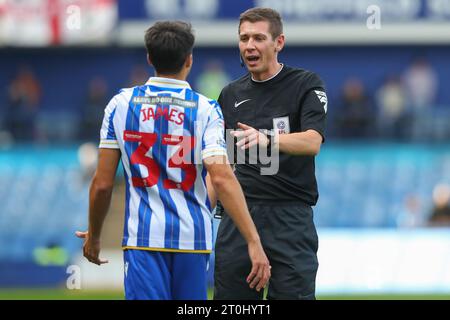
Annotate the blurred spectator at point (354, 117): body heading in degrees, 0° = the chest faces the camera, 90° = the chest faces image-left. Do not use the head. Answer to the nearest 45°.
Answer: approximately 0°

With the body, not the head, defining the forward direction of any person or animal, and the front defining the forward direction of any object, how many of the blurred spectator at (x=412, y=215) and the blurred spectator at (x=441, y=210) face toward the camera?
2

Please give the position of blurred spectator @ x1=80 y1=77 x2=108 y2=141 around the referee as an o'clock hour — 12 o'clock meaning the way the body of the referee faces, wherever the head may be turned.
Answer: The blurred spectator is roughly at 4 o'clock from the referee.

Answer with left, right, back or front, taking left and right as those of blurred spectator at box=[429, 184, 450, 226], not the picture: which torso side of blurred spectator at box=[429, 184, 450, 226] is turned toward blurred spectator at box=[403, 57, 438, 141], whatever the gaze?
back

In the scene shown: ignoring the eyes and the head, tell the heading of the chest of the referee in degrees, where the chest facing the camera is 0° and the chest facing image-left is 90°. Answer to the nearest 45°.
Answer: approximately 45°

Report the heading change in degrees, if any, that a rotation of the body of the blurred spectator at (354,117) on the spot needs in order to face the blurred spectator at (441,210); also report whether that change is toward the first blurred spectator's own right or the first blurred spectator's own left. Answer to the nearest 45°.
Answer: approximately 45° to the first blurred spectator's own left

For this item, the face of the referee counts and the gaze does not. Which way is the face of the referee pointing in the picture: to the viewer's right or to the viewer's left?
to the viewer's left

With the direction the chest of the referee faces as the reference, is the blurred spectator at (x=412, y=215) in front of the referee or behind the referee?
behind

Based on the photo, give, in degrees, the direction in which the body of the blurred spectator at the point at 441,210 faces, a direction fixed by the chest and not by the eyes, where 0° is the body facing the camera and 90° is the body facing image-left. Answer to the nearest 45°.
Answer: approximately 0°
